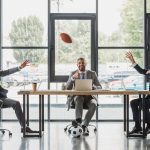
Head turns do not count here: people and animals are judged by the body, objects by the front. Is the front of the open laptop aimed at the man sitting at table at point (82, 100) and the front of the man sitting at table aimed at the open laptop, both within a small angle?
yes

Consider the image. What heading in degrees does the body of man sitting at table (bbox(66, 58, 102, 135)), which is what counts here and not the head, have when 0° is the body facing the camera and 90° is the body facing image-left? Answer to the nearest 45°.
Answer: approximately 0°

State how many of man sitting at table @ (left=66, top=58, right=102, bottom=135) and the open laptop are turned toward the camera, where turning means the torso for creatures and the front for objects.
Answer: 1

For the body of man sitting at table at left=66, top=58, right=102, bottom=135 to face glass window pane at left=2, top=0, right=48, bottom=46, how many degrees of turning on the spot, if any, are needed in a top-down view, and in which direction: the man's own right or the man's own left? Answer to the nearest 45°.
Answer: approximately 135° to the man's own right

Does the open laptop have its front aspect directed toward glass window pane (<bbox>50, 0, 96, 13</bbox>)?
yes

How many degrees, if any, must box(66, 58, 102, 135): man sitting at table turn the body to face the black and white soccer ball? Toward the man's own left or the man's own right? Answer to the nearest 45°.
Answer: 0° — they already face it

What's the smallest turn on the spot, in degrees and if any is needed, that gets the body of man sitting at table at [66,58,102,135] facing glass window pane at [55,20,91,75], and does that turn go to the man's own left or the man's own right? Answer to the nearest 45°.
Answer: approximately 180°

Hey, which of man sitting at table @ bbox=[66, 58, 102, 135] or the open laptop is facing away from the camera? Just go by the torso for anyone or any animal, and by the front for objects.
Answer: the open laptop

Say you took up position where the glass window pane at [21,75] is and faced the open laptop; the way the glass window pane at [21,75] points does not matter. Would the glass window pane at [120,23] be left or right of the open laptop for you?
left

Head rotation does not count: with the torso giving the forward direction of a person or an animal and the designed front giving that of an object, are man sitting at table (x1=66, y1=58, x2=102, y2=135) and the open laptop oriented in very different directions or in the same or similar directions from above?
very different directions

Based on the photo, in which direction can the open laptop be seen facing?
away from the camera
